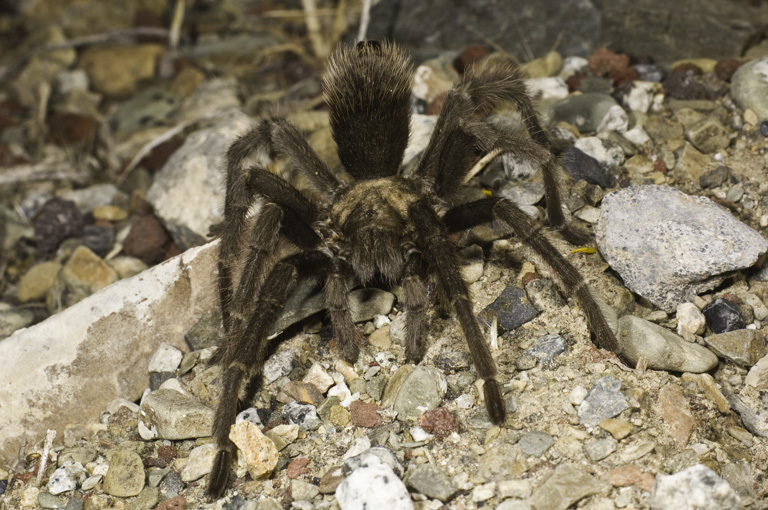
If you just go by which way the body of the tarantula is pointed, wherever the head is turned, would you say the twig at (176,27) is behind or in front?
behind

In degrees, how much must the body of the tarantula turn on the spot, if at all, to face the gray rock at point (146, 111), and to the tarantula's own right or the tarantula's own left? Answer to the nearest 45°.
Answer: approximately 135° to the tarantula's own right

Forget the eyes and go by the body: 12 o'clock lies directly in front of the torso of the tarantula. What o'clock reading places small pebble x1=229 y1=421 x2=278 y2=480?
The small pebble is roughly at 1 o'clock from the tarantula.

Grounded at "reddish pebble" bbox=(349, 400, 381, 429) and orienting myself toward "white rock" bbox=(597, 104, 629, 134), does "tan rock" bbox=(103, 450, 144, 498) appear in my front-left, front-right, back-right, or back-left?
back-left

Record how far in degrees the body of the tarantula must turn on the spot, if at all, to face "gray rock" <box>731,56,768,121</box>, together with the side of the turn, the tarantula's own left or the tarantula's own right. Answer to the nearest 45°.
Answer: approximately 135° to the tarantula's own left

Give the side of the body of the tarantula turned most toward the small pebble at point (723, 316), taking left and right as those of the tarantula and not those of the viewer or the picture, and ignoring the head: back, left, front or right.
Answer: left

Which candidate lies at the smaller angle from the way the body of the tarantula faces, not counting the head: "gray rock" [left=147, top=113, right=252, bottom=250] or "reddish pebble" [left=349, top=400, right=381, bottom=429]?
the reddish pebble

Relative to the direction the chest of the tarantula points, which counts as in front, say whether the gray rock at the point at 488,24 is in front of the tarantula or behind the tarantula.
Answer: behind

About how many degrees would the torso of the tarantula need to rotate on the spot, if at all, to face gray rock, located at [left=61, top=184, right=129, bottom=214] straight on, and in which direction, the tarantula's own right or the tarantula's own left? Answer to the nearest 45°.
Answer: approximately 135° to the tarantula's own right

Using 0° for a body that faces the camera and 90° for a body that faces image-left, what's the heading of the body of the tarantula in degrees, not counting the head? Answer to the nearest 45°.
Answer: approximately 0°

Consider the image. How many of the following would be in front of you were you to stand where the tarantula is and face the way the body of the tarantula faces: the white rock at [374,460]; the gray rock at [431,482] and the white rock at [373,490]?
3

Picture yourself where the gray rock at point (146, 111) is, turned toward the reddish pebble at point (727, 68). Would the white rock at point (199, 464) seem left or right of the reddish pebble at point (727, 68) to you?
right

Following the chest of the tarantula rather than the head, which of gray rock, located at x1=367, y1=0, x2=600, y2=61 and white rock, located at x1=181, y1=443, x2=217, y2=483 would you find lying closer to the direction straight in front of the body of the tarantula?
the white rock

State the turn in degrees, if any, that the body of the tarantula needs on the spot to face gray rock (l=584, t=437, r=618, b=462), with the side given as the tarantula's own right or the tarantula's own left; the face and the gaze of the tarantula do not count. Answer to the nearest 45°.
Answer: approximately 45° to the tarantula's own left

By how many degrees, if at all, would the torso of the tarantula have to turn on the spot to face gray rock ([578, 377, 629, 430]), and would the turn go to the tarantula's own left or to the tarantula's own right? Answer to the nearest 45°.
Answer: approximately 45° to the tarantula's own left

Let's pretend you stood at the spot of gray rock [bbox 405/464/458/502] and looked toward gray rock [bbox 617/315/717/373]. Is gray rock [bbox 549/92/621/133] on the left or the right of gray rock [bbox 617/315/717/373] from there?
left

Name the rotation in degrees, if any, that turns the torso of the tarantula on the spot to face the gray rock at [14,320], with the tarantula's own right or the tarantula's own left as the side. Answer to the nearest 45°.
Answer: approximately 90° to the tarantula's own right
